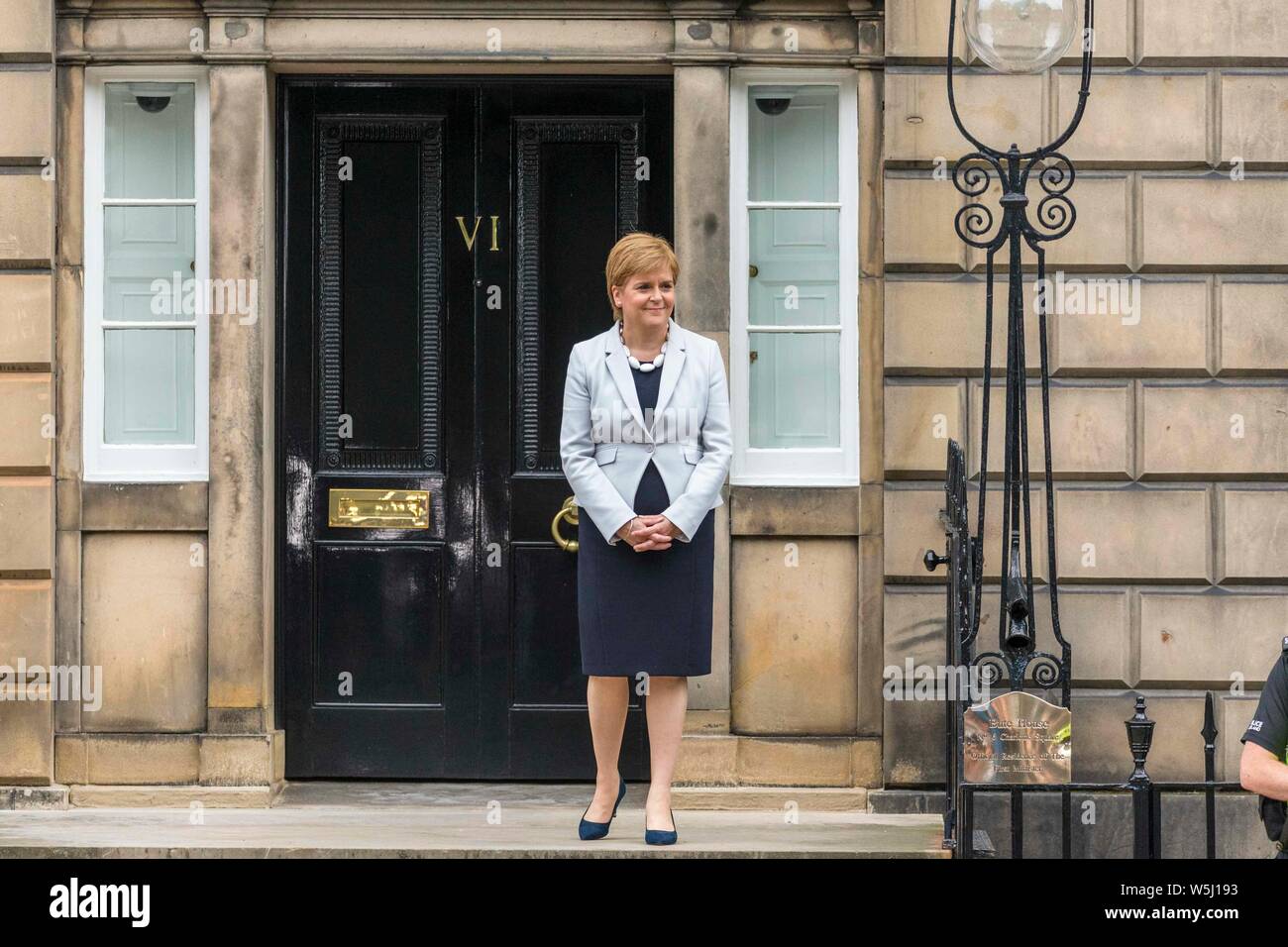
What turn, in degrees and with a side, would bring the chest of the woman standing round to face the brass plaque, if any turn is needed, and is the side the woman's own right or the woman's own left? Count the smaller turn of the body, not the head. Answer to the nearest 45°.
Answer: approximately 90° to the woman's own left

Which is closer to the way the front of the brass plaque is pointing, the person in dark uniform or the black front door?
the person in dark uniform

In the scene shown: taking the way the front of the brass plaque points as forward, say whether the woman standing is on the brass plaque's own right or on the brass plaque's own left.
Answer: on the brass plaque's own right

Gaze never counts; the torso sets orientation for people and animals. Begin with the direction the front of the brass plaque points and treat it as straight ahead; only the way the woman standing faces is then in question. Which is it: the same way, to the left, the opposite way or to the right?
the same way

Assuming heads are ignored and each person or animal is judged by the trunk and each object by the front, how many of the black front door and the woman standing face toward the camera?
2

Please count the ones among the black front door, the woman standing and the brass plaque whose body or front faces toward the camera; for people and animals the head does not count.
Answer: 3

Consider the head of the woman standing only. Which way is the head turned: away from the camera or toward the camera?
toward the camera

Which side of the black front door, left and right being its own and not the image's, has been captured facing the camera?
front

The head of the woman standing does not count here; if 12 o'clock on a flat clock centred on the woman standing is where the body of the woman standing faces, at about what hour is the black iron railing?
The black iron railing is roughly at 9 o'clock from the woman standing.

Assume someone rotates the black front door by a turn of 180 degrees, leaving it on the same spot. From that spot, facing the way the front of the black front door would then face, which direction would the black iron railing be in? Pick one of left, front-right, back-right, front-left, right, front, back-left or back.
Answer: back-right

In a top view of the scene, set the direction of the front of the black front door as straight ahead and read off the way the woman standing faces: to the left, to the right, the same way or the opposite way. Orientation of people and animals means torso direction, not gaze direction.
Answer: the same way

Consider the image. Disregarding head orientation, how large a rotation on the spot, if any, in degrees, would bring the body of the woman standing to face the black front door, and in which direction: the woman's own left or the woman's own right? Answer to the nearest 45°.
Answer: approximately 135° to the woman's own right

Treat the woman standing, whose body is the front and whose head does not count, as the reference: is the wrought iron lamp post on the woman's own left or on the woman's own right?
on the woman's own left

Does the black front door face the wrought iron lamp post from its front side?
no

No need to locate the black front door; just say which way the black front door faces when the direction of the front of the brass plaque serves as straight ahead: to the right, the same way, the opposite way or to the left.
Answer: the same way

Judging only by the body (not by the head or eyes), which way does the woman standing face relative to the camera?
toward the camera

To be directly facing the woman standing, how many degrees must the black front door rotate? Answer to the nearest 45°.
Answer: approximately 45° to its left

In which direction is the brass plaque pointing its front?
toward the camera
